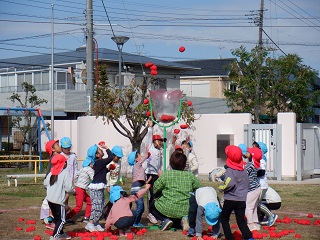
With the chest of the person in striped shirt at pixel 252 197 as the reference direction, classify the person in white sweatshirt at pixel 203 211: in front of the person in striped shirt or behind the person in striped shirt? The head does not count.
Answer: in front

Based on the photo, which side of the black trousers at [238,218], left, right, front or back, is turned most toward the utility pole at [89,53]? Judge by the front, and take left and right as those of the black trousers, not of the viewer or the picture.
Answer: front

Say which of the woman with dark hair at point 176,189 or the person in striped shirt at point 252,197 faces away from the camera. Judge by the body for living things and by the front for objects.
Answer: the woman with dark hair

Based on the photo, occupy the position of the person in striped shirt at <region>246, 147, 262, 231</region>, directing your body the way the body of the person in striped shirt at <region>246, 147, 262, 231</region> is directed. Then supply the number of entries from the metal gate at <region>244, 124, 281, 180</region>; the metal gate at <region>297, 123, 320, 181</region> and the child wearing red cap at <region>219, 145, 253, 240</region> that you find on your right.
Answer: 2

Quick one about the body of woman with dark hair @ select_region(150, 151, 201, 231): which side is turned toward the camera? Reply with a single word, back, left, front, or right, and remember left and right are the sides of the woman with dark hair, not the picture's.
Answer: back

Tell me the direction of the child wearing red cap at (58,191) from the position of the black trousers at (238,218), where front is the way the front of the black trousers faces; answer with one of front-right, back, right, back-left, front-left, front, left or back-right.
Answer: front-left

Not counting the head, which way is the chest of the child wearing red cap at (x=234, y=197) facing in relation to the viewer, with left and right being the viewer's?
facing away from the viewer and to the left of the viewer

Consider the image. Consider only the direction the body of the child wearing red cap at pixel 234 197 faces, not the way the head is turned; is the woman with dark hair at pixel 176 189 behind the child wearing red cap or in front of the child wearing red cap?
in front

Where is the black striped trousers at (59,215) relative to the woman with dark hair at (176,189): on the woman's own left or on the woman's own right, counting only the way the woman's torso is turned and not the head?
on the woman's own left

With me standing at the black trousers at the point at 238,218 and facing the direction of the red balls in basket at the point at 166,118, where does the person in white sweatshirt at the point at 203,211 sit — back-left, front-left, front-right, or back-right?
front-left

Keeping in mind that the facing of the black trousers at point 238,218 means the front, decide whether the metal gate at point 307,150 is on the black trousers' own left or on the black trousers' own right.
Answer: on the black trousers' own right

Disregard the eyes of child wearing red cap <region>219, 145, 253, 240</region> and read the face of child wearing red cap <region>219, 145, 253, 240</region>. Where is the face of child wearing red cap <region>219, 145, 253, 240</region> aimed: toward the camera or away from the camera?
away from the camera

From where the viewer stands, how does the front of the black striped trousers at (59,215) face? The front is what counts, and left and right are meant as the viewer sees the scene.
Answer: facing away from the viewer and to the right of the viewer

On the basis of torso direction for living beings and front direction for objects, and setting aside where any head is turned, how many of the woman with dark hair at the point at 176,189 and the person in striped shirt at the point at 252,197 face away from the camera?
1

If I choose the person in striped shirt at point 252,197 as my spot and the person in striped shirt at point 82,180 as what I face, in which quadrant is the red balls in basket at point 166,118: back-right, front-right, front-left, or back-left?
front-right

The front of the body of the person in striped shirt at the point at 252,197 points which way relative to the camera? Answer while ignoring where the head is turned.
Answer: to the viewer's left

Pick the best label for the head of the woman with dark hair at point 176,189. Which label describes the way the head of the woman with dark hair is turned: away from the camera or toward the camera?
away from the camera

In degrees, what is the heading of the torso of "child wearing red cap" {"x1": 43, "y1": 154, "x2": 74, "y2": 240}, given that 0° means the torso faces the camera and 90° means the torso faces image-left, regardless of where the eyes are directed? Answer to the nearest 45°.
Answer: approximately 225°

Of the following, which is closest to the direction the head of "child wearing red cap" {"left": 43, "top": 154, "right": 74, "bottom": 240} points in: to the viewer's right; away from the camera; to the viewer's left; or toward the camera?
away from the camera

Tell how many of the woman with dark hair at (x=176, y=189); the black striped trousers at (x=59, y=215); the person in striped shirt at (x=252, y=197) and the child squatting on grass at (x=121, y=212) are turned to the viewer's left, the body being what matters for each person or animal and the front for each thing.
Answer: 1

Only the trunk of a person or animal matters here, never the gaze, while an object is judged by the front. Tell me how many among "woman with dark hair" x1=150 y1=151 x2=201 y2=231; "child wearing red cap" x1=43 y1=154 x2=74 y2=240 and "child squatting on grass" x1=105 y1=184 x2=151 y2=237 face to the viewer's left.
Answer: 0
